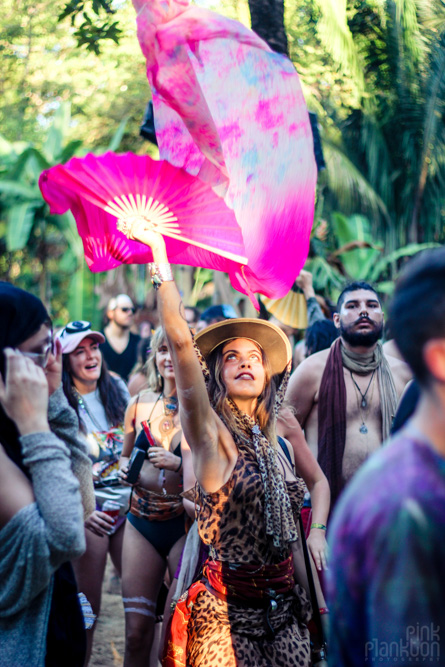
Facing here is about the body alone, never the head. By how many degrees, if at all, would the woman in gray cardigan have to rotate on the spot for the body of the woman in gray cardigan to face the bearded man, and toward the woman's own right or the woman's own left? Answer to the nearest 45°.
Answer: approximately 45° to the woman's own left

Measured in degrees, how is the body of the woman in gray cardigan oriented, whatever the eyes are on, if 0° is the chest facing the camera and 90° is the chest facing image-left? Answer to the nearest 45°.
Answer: approximately 270°

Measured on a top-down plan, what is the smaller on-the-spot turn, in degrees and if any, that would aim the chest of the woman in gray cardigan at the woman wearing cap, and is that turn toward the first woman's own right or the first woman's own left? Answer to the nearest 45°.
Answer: approximately 90° to the first woman's own left

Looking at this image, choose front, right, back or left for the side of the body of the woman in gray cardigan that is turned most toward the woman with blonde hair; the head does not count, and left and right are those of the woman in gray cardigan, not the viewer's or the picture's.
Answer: left
